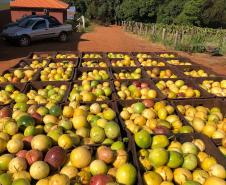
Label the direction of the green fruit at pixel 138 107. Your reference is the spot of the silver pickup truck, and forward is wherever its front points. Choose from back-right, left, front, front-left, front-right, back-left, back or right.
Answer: front-left

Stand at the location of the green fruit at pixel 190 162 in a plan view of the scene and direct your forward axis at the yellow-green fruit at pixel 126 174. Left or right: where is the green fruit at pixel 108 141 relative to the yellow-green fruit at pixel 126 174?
right
